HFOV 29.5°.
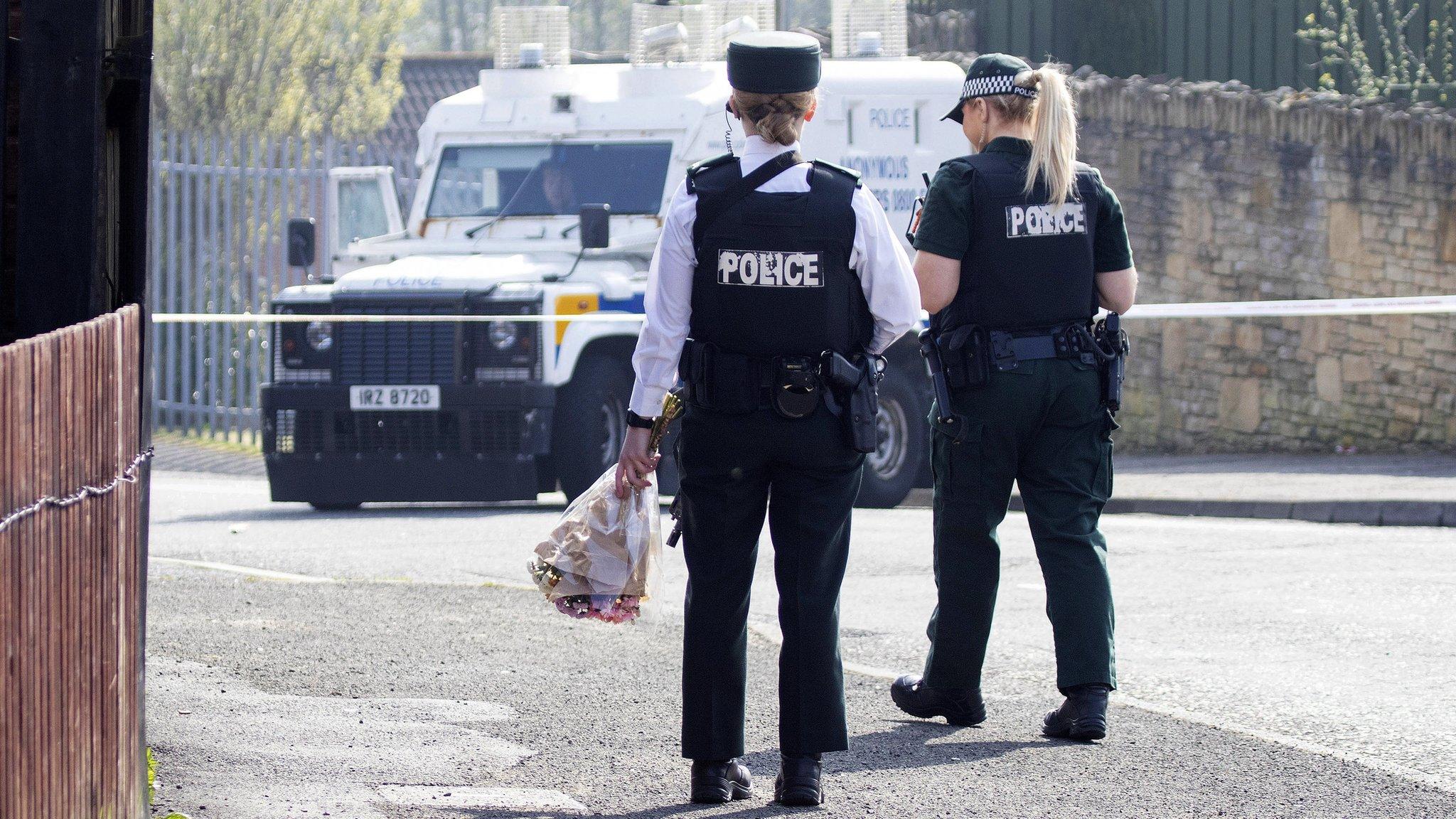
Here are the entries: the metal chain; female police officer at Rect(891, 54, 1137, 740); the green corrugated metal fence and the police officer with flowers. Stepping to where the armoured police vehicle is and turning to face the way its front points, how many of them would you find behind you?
1

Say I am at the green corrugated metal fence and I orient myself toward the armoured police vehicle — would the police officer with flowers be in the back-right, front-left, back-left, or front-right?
front-left

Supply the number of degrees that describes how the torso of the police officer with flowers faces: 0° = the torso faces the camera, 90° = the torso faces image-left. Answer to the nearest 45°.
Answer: approximately 180°

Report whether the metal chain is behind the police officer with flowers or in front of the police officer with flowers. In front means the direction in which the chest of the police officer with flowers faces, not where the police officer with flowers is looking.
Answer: behind

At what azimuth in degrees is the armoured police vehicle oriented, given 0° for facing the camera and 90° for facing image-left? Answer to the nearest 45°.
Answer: approximately 45°

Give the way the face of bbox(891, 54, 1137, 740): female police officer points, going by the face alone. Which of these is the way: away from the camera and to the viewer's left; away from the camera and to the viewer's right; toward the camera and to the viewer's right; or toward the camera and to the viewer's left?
away from the camera and to the viewer's left

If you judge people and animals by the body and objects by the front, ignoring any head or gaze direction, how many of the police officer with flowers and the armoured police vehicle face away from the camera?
1

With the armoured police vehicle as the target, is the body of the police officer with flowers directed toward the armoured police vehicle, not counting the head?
yes

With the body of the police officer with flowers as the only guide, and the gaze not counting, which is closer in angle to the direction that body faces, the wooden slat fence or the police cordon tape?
the police cordon tape

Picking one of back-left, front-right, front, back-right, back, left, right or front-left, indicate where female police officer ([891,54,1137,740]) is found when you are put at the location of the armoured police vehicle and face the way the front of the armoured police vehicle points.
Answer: front-left

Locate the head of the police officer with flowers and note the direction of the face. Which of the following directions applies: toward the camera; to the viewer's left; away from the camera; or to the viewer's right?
away from the camera

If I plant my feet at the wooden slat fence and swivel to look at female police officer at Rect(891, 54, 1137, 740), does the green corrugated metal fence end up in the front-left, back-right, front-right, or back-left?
front-left

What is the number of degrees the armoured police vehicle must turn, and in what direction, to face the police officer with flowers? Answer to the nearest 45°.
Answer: approximately 45° to its left

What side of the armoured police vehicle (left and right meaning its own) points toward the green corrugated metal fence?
back

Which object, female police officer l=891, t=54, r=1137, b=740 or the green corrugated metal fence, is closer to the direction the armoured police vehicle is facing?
the female police officer

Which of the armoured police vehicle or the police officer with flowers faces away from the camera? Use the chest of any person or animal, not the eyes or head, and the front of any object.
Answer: the police officer with flowers

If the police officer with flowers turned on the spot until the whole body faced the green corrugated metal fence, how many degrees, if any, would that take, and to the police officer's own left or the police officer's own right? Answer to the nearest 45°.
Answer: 0° — they already face it

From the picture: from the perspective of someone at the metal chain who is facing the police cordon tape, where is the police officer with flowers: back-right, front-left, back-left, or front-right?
front-right

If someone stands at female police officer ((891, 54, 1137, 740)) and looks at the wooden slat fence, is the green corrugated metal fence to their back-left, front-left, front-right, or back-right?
back-right
